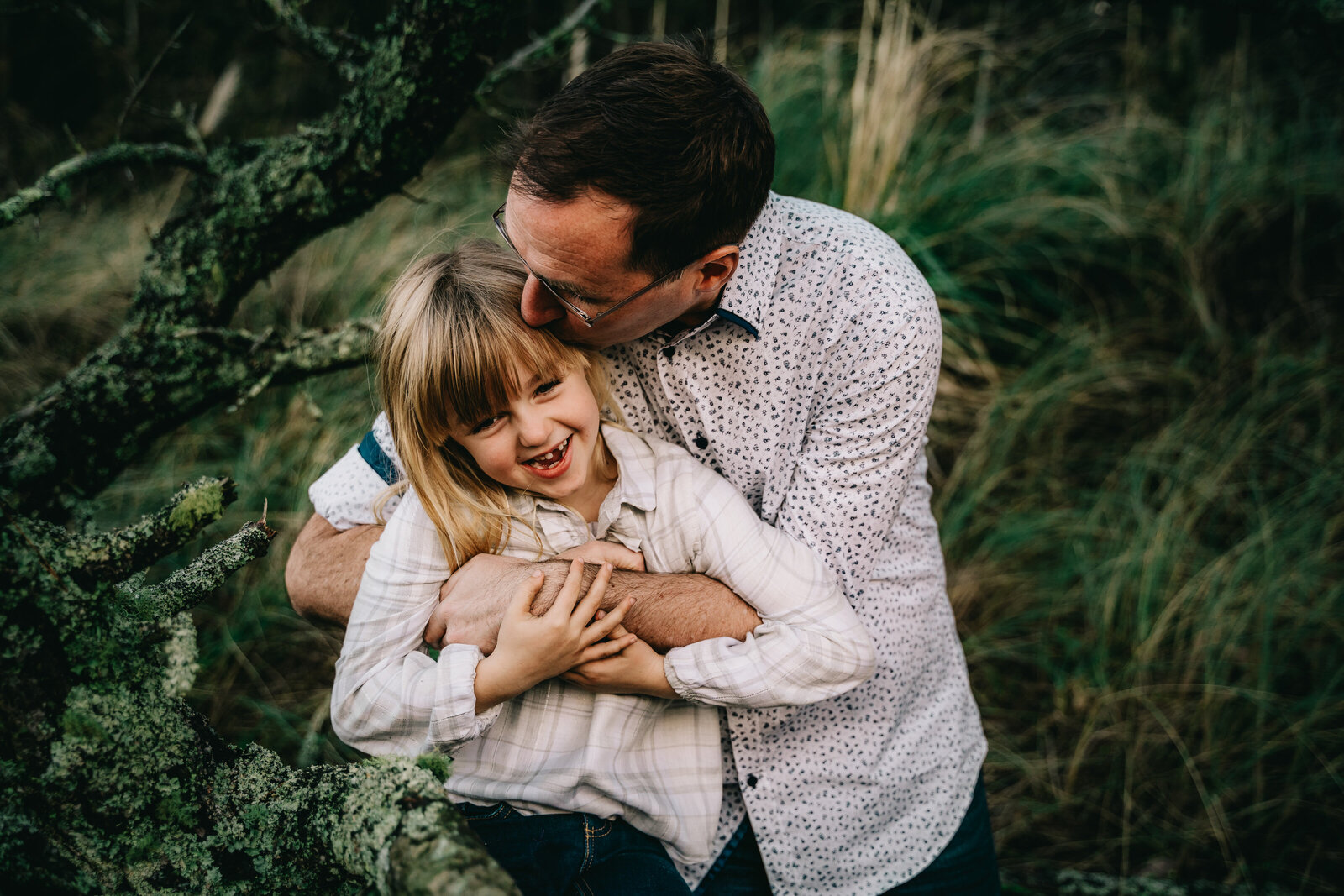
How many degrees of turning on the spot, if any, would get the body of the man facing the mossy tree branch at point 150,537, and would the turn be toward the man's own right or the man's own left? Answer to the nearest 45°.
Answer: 0° — they already face it

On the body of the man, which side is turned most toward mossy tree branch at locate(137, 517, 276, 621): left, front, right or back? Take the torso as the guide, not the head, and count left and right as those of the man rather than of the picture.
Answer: front

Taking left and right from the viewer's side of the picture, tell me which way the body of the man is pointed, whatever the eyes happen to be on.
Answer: facing the viewer and to the left of the viewer

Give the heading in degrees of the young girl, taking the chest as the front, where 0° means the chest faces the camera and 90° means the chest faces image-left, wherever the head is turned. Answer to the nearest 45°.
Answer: approximately 0°

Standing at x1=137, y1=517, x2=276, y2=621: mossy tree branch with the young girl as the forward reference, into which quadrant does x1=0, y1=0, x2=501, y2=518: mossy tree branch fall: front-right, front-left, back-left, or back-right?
front-left
